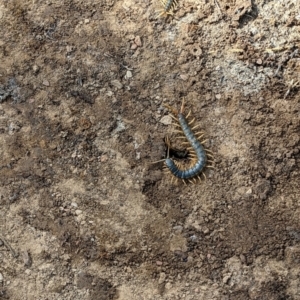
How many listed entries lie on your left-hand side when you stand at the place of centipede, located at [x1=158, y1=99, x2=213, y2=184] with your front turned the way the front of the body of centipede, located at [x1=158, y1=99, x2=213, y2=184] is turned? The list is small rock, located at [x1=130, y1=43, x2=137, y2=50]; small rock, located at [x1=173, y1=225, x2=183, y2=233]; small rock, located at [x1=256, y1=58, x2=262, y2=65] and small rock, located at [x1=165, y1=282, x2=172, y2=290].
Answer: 2

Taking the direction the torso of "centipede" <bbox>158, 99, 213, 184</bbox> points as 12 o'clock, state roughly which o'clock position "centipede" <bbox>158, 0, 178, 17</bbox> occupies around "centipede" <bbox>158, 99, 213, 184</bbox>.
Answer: "centipede" <bbox>158, 0, 178, 17</bbox> is roughly at 2 o'clock from "centipede" <bbox>158, 99, 213, 184</bbox>.

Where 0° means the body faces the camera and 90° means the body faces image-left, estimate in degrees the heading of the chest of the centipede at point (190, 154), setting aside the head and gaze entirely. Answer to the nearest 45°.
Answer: approximately 135°

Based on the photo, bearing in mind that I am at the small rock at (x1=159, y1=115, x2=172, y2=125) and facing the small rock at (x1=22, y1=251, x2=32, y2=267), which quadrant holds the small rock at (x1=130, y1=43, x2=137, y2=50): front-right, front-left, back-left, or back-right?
back-right

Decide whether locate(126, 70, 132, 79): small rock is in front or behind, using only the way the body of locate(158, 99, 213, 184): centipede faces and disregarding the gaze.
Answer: in front

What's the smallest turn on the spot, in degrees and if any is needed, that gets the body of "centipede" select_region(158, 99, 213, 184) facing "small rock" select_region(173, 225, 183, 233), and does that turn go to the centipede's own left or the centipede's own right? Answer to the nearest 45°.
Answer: approximately 90° to the centipede's own left

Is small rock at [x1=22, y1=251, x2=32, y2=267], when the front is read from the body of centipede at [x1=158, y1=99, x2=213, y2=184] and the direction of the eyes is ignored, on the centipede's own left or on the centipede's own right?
on the centipede's own left

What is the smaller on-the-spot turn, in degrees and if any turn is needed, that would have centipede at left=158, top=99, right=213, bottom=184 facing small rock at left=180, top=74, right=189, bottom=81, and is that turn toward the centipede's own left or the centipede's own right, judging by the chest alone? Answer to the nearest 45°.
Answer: approximately 90° to the centipede's own right

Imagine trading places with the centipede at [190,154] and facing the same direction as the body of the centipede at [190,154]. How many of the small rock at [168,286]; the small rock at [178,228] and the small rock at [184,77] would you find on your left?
2

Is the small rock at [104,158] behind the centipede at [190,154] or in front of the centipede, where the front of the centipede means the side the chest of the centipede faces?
in front

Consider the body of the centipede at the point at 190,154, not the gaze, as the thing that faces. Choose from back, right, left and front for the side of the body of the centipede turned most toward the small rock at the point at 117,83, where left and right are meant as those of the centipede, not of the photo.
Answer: front
